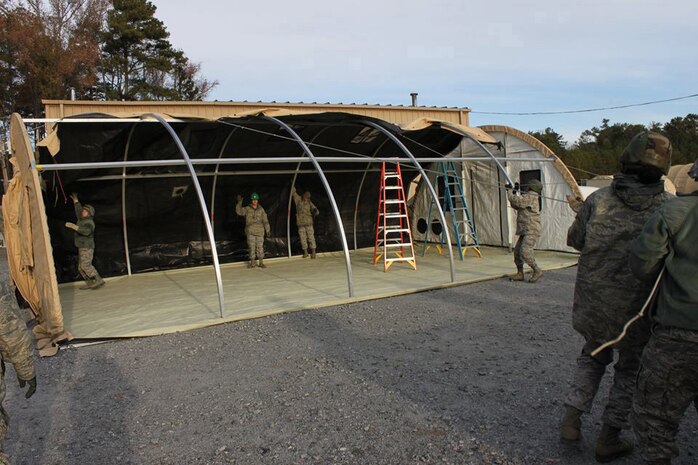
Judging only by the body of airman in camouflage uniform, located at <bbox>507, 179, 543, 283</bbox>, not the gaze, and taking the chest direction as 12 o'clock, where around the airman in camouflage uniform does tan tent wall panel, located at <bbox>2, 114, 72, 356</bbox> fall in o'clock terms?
The tan tent wall panel is roughly at 11 o'clock from the airman in camouflage uniform.

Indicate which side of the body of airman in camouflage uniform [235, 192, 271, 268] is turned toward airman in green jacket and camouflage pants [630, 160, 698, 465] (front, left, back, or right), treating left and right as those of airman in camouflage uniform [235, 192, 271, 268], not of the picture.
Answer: front

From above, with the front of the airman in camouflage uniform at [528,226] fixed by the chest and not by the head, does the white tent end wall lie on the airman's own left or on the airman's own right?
on the airman's own right

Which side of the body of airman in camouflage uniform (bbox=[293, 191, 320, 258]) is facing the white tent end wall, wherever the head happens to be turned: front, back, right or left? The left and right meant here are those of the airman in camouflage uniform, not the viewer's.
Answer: left

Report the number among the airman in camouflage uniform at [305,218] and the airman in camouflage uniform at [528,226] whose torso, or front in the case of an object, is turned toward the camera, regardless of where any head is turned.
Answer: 1

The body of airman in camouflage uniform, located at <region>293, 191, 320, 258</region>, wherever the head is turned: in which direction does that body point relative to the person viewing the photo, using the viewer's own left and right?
facing the viewer

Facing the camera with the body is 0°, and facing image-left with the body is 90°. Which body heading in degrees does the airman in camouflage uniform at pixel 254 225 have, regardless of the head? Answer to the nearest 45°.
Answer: approximately 0°

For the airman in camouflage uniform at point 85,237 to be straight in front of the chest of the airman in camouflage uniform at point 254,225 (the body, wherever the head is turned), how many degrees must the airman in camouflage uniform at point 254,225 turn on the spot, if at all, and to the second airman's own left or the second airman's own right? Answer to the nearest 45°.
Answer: approximately 45° to the second airman's own right

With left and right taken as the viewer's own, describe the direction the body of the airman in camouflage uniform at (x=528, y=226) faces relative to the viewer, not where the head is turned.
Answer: facing to the left of the viewer

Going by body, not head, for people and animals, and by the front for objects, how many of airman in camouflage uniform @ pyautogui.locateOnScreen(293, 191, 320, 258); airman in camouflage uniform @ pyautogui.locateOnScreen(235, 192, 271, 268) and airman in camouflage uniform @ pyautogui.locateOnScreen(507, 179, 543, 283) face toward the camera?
2

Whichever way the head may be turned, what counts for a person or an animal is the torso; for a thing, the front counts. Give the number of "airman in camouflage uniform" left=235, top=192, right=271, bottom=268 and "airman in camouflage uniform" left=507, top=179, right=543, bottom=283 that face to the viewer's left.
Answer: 1
